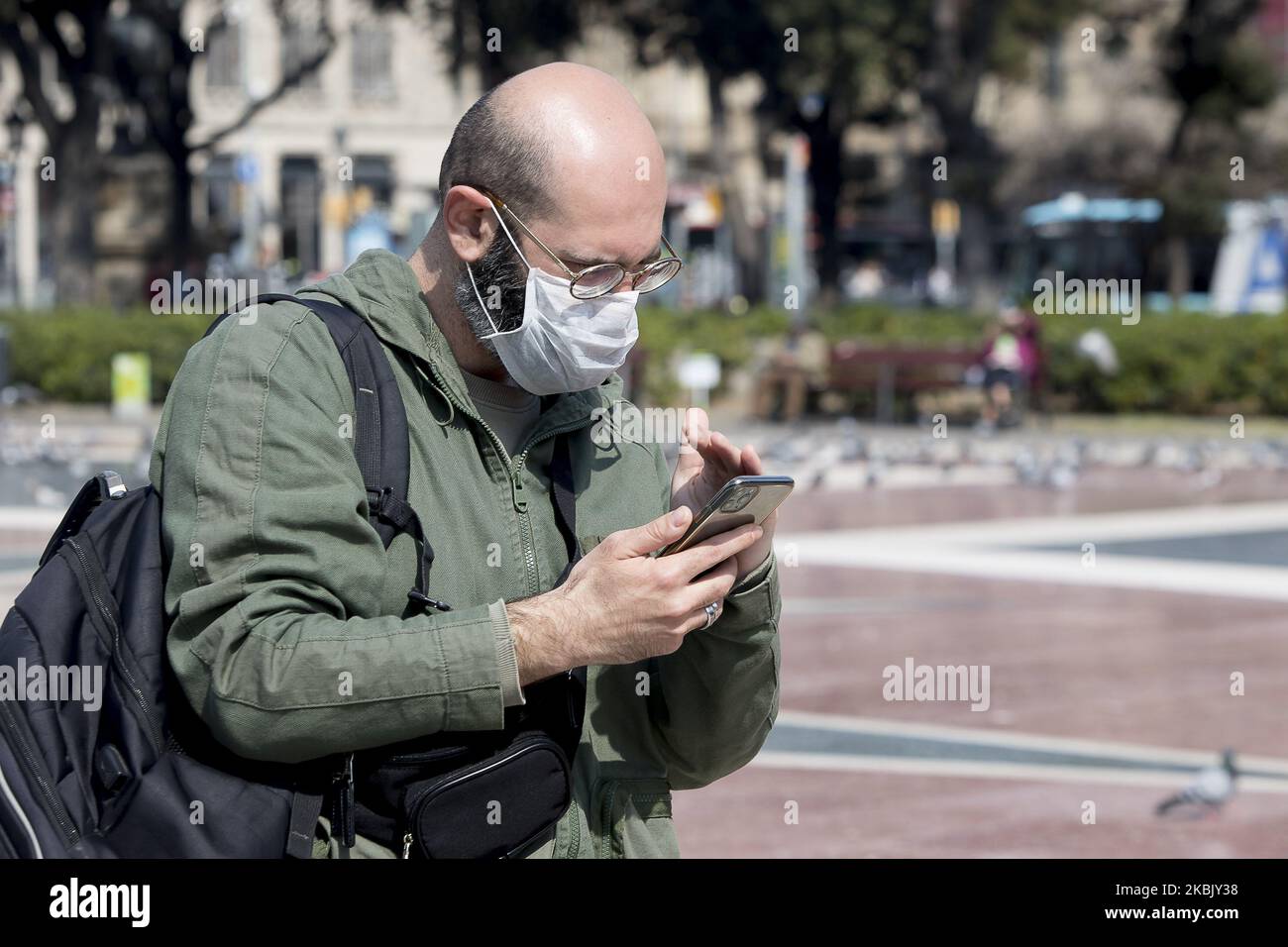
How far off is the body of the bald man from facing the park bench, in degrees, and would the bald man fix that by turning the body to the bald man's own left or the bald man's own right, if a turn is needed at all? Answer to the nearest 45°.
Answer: approximately 135° to the bald man's own left

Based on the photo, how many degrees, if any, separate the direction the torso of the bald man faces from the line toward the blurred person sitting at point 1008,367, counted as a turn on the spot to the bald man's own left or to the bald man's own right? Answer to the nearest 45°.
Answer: approximately 135° to the bald man's own left

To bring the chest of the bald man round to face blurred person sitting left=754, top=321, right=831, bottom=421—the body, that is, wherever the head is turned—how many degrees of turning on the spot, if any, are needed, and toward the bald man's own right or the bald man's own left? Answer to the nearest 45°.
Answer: approximately 135° to the bald man's own left

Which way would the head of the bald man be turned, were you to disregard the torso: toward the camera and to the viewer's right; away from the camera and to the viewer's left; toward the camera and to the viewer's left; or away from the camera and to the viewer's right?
toward the camera and to the viewer's right

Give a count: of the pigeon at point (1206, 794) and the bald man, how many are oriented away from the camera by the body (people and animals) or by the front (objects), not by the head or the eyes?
0

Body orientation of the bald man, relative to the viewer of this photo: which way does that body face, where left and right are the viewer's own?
facing the viewer and to the right of the viewer

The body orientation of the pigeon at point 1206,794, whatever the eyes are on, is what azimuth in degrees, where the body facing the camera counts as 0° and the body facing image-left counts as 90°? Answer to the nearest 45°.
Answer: approximately 270°

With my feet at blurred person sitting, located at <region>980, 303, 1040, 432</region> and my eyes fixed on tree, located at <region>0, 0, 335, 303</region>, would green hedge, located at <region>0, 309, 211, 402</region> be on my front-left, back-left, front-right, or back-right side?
front-left

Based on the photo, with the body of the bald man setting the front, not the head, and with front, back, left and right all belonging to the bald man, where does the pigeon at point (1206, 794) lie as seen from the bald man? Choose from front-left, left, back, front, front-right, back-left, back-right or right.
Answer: left

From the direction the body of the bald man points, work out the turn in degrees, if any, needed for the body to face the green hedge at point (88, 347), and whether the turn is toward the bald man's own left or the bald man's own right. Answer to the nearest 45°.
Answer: approximately 135° to the bald man's own left

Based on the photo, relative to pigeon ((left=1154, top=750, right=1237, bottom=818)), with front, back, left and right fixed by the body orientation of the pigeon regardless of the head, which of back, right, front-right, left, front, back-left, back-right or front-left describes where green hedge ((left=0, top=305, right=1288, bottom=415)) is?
left
